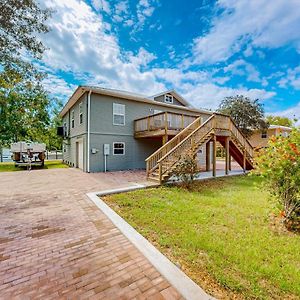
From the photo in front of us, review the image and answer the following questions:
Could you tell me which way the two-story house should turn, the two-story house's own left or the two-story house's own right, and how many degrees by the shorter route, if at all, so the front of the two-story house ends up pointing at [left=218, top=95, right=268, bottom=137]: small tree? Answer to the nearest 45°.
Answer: approximately 90° to the two-story house's own left

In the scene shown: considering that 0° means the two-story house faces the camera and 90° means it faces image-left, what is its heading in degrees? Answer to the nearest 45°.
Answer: approximately 315°

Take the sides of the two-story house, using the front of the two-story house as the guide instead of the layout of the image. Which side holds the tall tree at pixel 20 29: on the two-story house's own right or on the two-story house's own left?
on the two-story house's own right

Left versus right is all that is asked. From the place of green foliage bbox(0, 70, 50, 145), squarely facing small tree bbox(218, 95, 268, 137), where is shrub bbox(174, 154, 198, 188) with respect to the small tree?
right

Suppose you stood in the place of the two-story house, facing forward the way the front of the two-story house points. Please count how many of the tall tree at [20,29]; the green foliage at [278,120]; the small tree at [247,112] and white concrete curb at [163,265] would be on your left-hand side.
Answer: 2

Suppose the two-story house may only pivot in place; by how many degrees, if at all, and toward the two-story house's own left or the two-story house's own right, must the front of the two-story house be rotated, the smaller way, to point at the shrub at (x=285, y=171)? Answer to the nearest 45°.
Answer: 0° — it already faces it

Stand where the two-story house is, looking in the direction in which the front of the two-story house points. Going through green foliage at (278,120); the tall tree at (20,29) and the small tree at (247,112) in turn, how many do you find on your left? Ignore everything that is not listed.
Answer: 2

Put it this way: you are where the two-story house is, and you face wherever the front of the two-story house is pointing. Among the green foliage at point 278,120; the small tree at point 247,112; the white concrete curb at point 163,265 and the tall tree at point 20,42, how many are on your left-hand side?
2

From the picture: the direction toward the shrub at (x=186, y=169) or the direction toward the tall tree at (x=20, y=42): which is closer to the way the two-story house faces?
the shrub

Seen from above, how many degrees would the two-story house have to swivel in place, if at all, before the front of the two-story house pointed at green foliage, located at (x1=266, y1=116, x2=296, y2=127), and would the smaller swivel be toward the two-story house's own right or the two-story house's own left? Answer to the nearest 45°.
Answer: approximately 90° to the two-story house's own left

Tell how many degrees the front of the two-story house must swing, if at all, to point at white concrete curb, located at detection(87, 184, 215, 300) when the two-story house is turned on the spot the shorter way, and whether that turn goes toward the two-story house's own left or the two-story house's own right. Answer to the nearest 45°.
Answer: approximately 45° to the two-story house's own right
